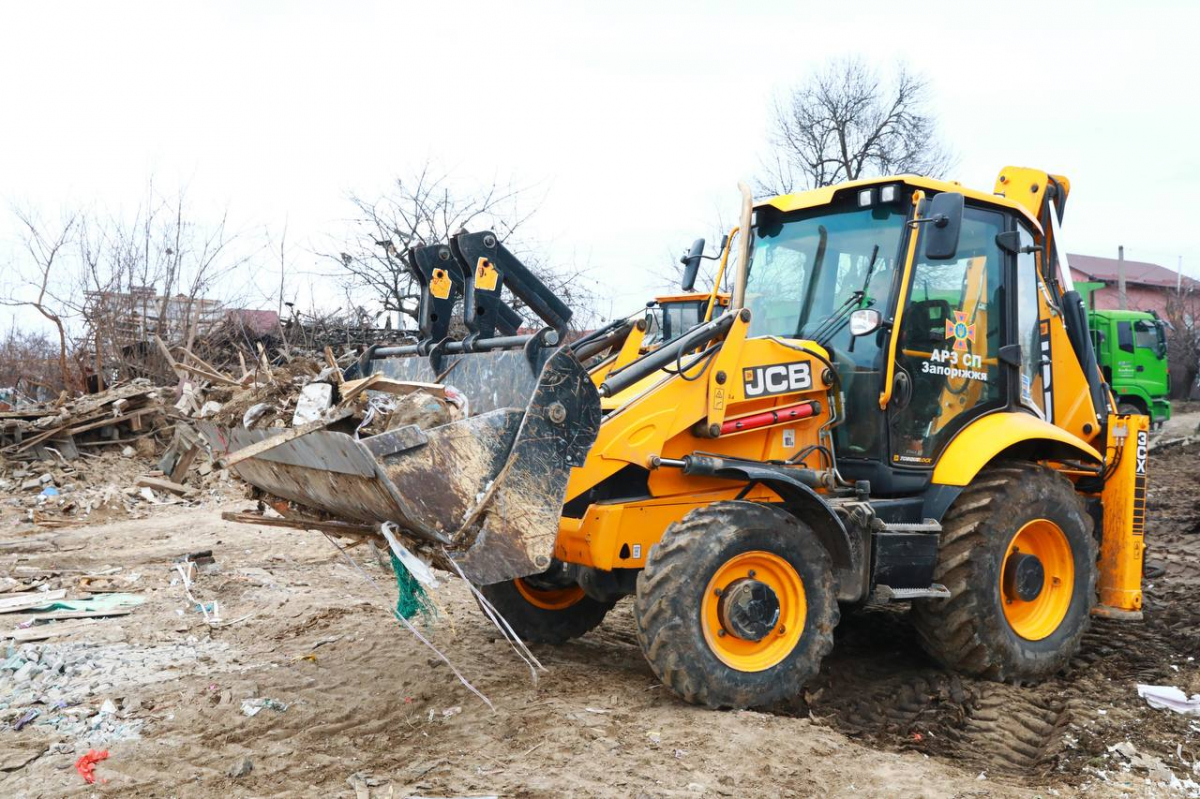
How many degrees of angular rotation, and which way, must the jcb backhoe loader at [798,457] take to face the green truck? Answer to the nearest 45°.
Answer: approximately 180°

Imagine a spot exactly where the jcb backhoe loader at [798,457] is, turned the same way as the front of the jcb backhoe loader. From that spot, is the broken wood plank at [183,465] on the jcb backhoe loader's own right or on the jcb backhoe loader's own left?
on the jcb backhoe loader's own right

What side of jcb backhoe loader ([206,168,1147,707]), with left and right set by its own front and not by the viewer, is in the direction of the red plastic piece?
front

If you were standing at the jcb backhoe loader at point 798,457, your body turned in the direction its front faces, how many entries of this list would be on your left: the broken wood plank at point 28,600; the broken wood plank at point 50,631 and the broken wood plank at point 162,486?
0

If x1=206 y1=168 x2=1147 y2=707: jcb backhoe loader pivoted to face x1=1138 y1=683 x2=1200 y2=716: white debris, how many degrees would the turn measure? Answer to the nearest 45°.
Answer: approximately 135° to its left

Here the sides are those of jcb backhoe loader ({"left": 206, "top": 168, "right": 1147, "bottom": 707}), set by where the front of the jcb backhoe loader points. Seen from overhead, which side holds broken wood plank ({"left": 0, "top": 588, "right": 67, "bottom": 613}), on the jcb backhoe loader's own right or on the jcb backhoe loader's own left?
on the jcb backhoe loader's own right

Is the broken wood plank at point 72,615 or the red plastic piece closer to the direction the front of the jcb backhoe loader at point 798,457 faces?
the red plastic piece

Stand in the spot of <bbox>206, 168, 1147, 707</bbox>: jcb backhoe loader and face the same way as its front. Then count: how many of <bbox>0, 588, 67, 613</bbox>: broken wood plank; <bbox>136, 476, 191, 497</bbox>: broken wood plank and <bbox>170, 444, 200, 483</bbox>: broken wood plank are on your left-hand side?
0
